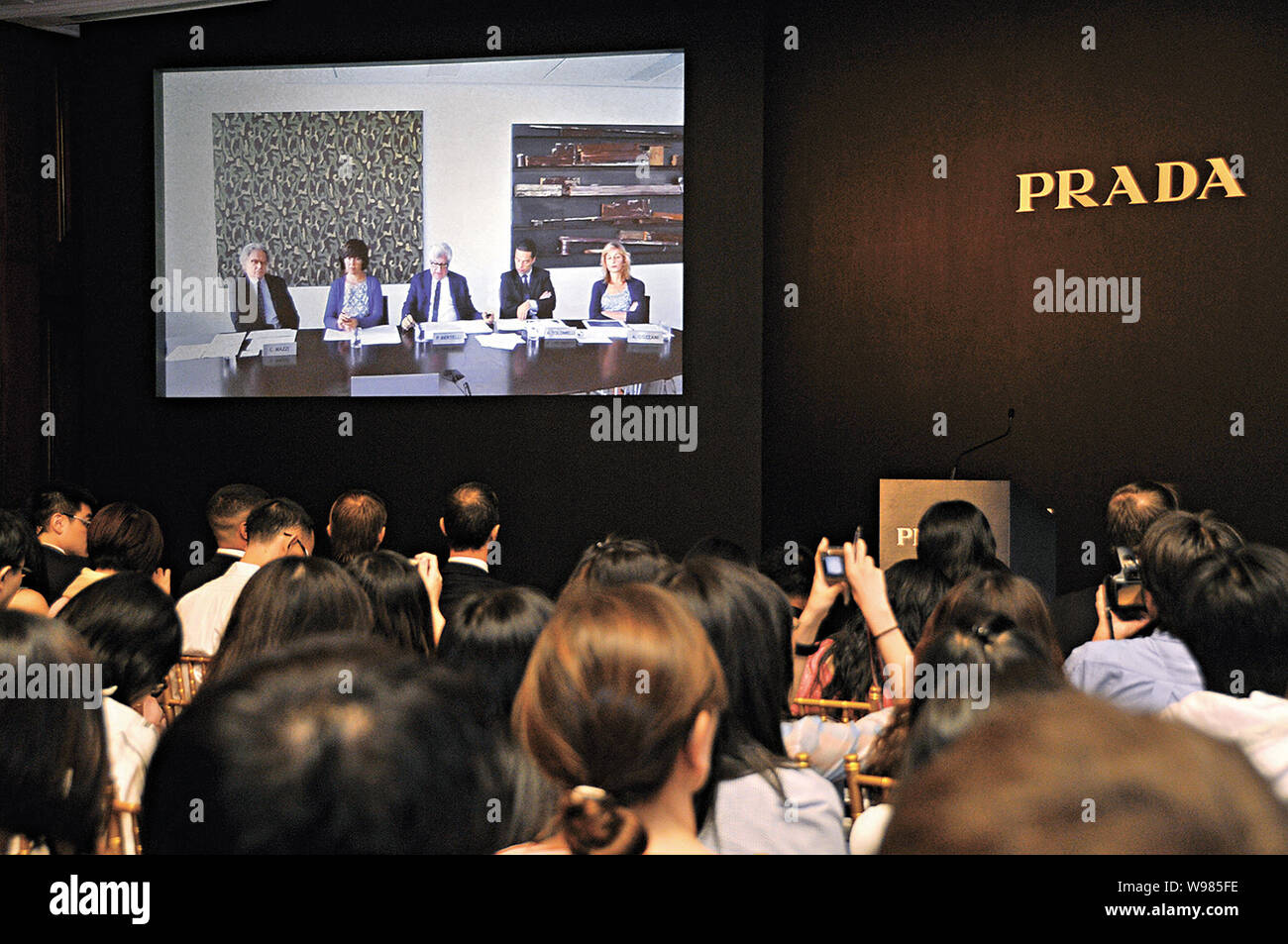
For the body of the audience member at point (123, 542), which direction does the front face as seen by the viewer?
away from the camera

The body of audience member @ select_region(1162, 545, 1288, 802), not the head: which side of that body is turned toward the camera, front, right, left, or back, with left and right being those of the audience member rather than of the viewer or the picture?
back

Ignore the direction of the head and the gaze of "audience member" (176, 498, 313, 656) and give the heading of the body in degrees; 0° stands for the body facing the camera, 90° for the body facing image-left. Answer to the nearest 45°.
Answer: approximately 225°

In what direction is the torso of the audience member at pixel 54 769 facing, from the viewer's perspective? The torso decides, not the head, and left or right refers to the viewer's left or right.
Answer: facing away from the viewer

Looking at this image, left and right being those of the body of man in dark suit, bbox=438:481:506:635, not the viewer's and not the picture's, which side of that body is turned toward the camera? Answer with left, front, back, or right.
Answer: back

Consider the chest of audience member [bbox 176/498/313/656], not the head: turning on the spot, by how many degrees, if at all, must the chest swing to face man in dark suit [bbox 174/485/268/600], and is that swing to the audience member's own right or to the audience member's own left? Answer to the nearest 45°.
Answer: approximately 45° to the audience member's own left

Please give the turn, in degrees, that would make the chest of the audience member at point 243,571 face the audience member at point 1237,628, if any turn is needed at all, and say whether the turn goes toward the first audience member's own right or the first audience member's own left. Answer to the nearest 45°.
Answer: approximately 90° to the first audience member's own right

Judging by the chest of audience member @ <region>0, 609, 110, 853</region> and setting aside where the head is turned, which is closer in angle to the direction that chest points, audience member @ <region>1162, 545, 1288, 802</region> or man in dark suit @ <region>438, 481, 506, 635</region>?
the man in dark suit

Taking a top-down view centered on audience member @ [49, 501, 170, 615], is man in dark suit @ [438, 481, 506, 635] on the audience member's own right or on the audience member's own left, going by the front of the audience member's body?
on the audience member's own right

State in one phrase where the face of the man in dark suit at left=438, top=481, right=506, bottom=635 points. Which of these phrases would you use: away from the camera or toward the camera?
away from the camera

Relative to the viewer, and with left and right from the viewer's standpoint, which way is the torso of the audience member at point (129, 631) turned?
facing away from the viewer and to the right of the viewer
